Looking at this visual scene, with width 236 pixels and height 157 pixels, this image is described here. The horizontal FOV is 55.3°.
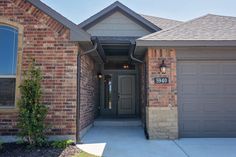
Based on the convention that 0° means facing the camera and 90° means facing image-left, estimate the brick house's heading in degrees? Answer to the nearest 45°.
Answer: approximately 0°
